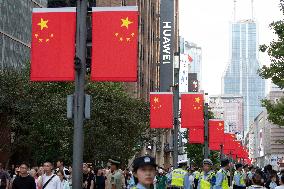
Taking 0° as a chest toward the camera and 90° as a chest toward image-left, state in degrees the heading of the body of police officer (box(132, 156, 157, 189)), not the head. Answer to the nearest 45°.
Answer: approximately 315°

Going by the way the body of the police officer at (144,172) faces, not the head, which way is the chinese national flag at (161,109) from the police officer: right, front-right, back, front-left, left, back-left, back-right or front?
back-left

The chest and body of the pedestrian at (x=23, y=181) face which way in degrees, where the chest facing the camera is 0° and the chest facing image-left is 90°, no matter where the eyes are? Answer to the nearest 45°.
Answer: approximately 0°

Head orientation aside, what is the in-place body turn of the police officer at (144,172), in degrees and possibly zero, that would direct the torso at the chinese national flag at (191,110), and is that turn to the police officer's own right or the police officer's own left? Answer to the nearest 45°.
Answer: approximately 135° to the police officer's own left

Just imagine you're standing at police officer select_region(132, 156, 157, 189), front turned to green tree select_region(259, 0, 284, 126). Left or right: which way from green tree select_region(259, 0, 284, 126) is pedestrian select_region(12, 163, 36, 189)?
left

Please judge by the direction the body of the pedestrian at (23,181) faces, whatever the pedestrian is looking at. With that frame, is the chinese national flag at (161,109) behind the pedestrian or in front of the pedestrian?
behind

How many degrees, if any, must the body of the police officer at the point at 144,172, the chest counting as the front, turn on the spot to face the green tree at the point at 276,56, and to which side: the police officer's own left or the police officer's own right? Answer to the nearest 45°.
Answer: approximately 135° to the police officer's own left

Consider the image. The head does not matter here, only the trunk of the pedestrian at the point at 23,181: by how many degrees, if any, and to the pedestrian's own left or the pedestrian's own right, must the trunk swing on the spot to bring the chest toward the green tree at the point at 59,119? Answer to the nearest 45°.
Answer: approximately 180°

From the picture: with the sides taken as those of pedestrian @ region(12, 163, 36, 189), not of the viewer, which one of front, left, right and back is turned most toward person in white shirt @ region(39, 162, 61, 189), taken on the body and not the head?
left

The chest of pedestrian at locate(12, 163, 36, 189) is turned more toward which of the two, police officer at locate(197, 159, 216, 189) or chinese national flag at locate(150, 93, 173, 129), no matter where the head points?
the police officer

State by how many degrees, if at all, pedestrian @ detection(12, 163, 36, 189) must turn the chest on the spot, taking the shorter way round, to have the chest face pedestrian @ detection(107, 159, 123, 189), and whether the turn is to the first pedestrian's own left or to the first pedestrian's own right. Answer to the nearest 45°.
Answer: approximately 135° to the first pedestrian's own left
